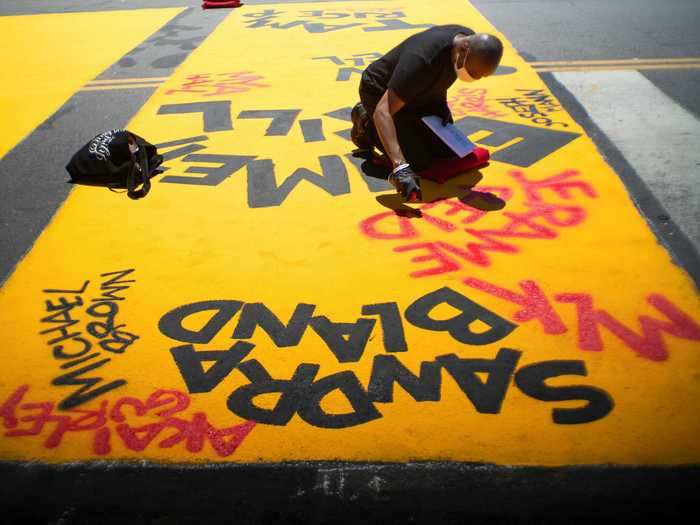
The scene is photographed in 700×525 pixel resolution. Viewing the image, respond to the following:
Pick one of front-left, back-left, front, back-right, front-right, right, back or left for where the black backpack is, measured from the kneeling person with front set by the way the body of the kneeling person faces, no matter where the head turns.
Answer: back-right
